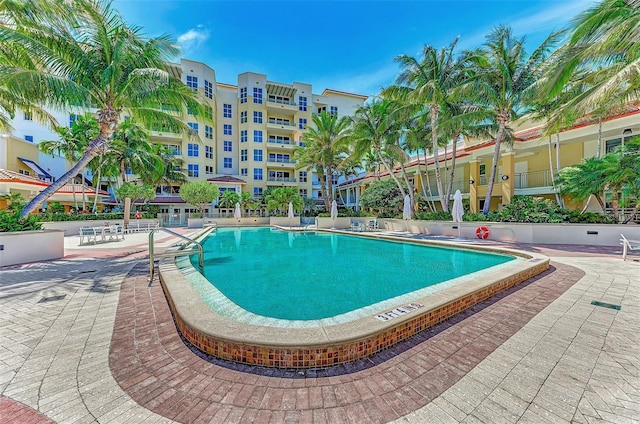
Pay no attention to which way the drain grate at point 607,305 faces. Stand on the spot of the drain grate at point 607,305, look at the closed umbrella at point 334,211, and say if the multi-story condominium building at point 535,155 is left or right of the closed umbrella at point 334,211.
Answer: right

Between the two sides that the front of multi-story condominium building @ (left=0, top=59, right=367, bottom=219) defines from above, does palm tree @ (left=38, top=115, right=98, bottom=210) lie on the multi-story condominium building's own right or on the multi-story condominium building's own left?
on the multi-story condominium building's own right

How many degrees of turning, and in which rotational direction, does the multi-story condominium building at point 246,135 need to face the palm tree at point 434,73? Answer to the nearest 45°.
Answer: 0° — it already faces it

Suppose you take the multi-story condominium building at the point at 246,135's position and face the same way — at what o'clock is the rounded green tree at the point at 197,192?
The rounded green tree is roughly at 1 o'clock from the multi-story condominium building.

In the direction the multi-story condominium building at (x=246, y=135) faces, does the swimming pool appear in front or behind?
in front

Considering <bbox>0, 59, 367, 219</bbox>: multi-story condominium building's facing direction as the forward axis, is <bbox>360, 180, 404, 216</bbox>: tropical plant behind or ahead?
ahead

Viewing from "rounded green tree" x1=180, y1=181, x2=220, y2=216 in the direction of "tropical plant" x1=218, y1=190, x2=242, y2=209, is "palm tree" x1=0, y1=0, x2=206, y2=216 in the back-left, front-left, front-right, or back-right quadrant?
back-right

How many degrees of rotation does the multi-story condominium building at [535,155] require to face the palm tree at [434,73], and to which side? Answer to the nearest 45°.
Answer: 0° — it already faces it

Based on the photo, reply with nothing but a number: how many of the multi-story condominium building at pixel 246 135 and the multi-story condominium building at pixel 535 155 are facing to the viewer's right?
0

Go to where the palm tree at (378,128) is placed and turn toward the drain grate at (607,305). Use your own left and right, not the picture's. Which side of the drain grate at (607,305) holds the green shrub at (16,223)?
right

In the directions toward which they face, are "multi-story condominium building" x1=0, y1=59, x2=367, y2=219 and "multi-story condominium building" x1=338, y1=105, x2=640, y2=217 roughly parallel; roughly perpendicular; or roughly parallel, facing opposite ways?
roughly perpendicular

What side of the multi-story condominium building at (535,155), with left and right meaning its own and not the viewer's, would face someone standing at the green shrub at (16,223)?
front

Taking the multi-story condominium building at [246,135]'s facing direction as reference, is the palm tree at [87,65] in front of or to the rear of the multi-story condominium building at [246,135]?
in front

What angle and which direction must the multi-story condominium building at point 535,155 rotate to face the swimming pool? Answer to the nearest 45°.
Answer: approximately 45° to its left

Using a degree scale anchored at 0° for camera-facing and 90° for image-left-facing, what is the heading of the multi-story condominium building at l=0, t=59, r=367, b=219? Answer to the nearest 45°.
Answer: approximately 0°

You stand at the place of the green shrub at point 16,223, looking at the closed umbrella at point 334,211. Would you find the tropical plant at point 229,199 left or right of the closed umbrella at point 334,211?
left

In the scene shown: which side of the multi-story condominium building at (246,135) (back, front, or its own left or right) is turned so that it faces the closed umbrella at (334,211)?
front

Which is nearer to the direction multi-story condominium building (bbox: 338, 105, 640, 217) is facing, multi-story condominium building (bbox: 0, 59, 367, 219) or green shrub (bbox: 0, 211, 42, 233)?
the green shrub
